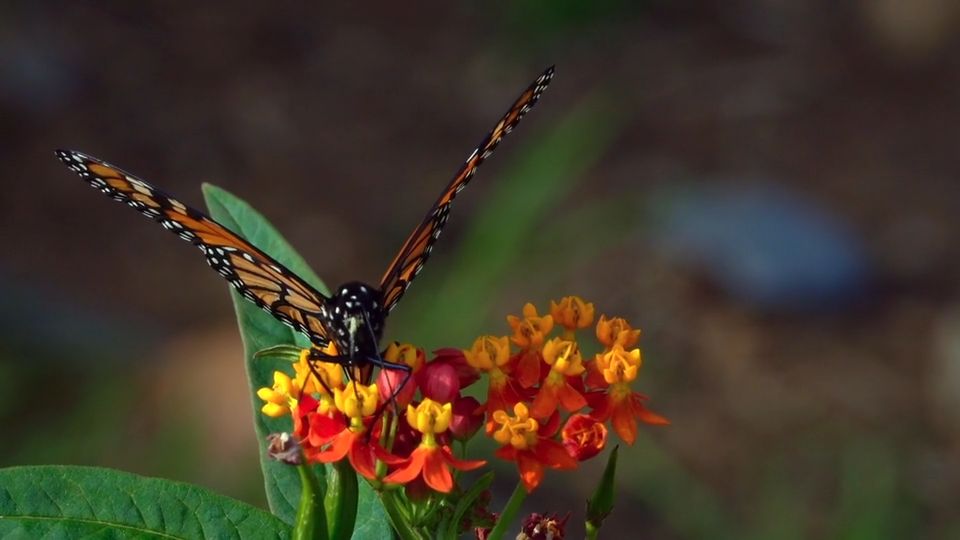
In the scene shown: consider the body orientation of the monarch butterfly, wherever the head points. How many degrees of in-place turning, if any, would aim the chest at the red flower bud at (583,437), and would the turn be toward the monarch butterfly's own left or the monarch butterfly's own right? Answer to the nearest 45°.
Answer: approximately 45° to the monarch butterfly's own left

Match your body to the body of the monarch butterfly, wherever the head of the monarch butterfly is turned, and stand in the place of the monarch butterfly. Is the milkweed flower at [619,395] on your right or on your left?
on your left

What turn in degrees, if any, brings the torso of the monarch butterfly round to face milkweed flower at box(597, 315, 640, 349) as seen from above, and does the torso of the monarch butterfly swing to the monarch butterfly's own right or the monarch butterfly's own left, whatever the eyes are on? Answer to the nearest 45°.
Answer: approximately 90° to the monarch butterfly's own left

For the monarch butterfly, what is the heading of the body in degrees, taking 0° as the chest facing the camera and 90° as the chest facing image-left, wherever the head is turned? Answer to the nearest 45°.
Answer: approximately 0°
